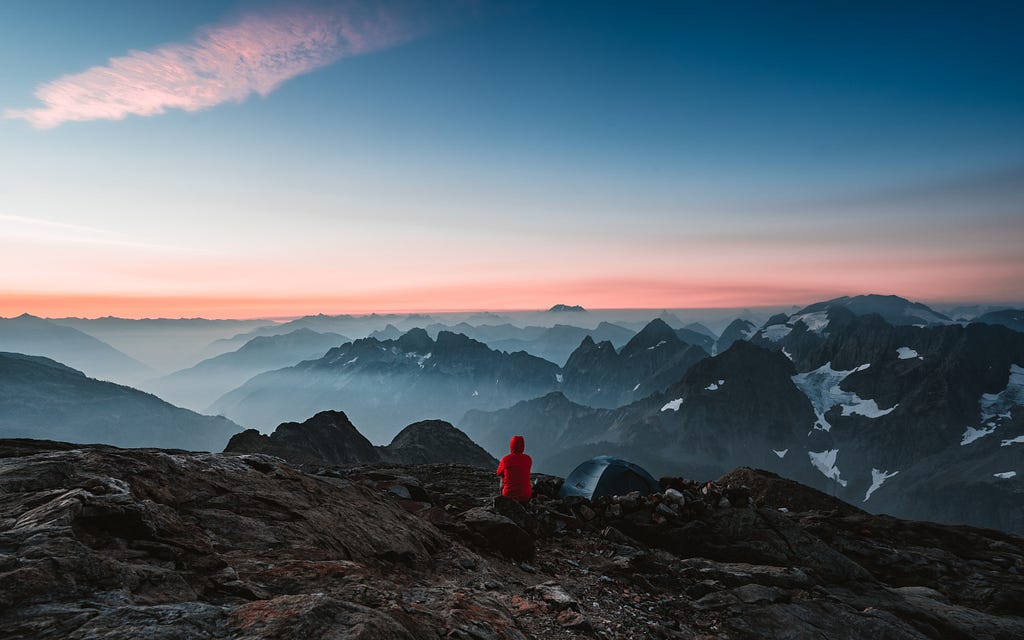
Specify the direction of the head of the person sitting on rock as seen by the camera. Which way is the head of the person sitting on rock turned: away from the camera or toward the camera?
away from the camera

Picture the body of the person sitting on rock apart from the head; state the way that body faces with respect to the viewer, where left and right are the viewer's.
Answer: facing away from the viewer

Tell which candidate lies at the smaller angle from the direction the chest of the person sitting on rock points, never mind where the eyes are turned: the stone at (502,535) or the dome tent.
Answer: the dome tent

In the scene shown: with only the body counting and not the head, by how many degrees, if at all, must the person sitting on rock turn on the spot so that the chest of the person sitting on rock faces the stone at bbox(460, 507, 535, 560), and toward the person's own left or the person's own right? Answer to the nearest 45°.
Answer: approximately 180°

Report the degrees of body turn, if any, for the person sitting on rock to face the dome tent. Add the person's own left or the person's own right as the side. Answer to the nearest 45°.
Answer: approximately 45° to the person's own right
